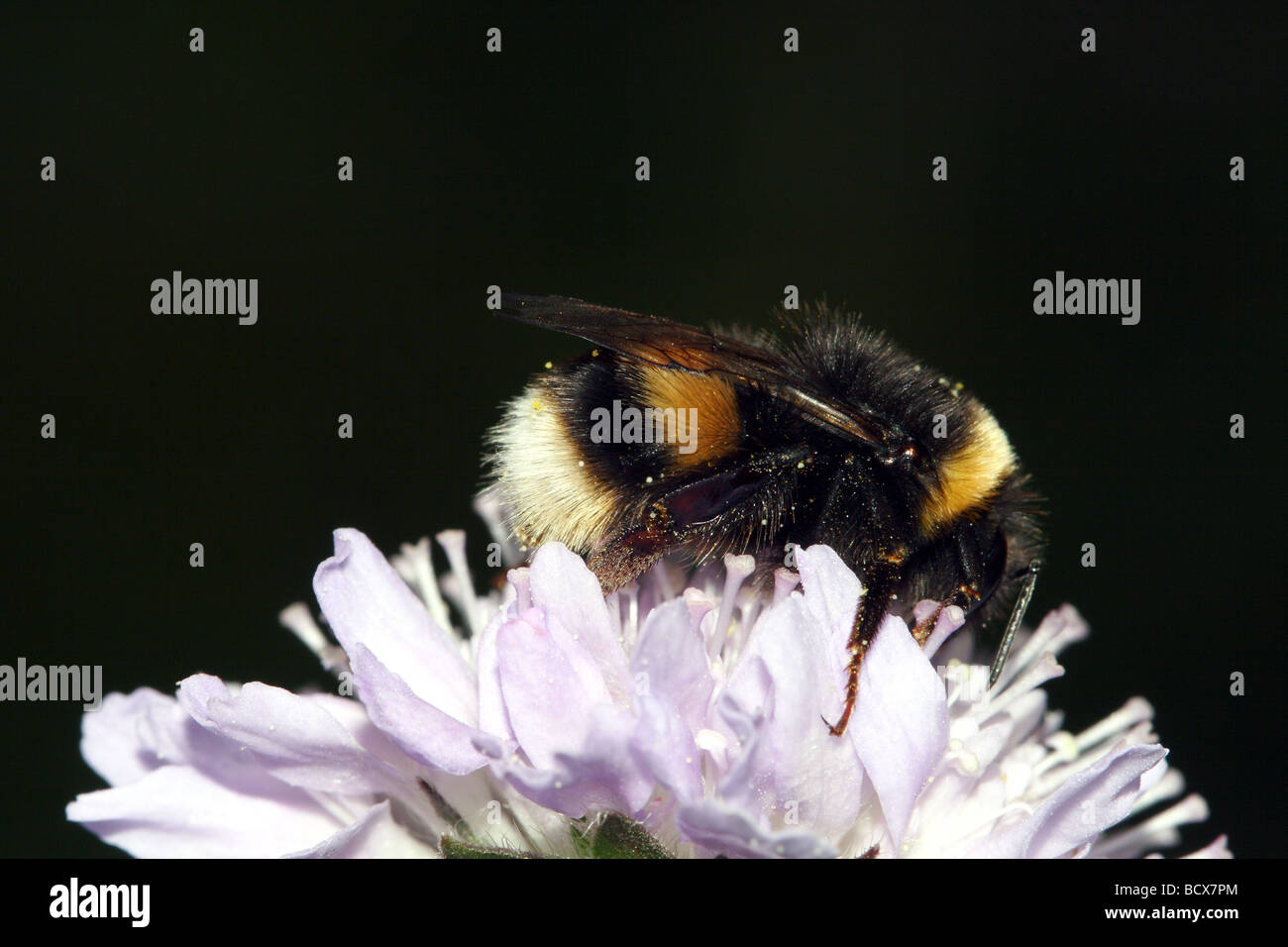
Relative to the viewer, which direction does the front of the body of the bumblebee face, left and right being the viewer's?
facing to the right of the viewer
